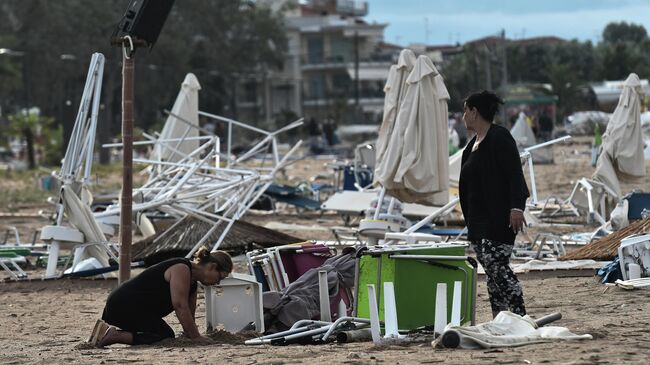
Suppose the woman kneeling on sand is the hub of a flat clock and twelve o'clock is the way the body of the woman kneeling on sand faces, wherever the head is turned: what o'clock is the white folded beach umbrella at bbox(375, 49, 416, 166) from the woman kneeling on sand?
The white folded beach umbrella is roughly at 10 o'clock from the woman kneeling on sand.

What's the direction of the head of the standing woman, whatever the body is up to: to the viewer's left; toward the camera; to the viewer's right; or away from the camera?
to the viewer's left

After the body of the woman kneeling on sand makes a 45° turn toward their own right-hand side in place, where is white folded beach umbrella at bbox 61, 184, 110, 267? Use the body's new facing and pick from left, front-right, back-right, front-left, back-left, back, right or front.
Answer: back-left

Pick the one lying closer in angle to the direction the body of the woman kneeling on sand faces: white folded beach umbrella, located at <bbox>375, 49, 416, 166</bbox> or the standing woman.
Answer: the standing woman

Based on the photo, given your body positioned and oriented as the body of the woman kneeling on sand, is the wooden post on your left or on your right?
on your left

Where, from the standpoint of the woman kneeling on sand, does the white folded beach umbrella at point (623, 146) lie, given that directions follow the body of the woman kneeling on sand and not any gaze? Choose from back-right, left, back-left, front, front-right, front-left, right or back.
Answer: front-left

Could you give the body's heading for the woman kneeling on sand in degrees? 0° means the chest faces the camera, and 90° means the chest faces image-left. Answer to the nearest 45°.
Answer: approximately 270°

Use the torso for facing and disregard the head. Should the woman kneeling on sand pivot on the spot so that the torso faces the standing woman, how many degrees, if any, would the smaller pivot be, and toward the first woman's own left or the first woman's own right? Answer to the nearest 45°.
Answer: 0° — they already face them

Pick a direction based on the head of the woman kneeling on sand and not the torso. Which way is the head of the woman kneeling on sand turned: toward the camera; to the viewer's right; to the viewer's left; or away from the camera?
to the viewer's right

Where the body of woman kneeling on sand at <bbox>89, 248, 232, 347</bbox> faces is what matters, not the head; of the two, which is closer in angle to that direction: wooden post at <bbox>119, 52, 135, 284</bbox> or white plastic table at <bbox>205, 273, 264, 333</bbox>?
the white plastic table

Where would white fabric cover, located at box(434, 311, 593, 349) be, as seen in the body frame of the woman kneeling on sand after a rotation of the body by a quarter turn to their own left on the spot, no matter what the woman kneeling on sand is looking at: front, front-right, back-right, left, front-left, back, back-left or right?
back-right

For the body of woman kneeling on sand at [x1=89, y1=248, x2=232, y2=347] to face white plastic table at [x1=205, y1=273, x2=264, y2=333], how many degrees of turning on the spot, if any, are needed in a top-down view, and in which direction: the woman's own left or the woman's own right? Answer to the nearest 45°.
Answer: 0° — they already face it
